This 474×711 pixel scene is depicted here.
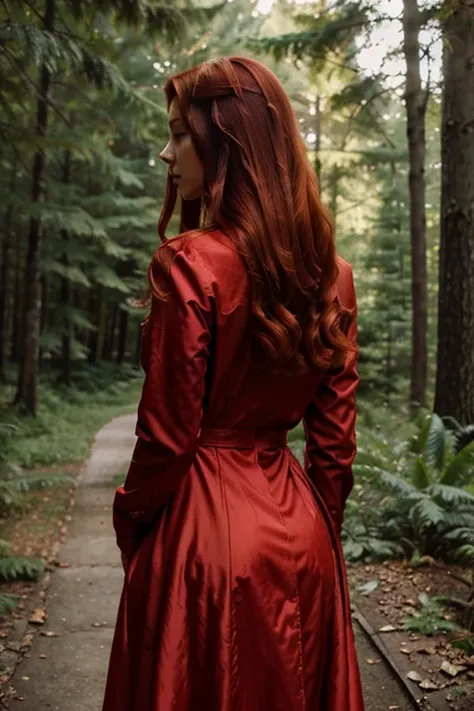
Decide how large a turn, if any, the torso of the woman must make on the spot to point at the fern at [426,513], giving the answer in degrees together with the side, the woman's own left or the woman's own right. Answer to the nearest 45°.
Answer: approximately 90° to the woman's own right

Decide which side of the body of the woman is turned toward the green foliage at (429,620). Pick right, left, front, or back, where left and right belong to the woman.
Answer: right

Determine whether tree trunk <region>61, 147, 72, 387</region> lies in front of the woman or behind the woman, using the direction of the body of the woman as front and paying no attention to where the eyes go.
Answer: in front

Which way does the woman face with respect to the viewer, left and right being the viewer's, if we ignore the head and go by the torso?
facing away from the viewer and to the left of the viewer

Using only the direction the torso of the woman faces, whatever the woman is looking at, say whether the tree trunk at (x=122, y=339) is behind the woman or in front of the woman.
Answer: in front

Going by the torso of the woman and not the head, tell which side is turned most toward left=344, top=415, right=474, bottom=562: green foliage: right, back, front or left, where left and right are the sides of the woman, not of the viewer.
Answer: right
